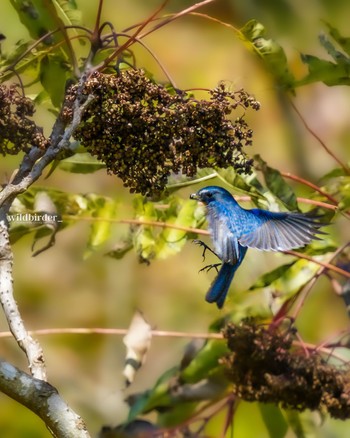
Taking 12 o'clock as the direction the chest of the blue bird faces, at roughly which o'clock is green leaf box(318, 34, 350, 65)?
The green leaf is roughly at 6 o'clock from the blue bird.

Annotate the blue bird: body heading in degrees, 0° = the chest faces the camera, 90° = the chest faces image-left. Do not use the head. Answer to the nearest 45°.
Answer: approximately 90°

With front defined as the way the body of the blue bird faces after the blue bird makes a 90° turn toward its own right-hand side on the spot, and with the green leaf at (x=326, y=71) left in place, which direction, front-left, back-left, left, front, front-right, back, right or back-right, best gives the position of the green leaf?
right

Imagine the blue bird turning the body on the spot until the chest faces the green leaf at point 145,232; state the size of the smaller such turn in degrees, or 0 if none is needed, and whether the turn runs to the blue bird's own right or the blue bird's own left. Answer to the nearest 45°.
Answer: approximately 45° to the blue bird's own right

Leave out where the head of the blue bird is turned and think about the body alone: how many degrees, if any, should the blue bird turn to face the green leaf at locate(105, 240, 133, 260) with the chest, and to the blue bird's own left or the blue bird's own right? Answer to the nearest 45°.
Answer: approximately 45° to the blue bird's own right
